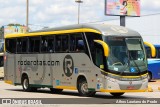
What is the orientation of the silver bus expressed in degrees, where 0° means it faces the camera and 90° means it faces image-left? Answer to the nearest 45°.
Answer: approximately 315°
